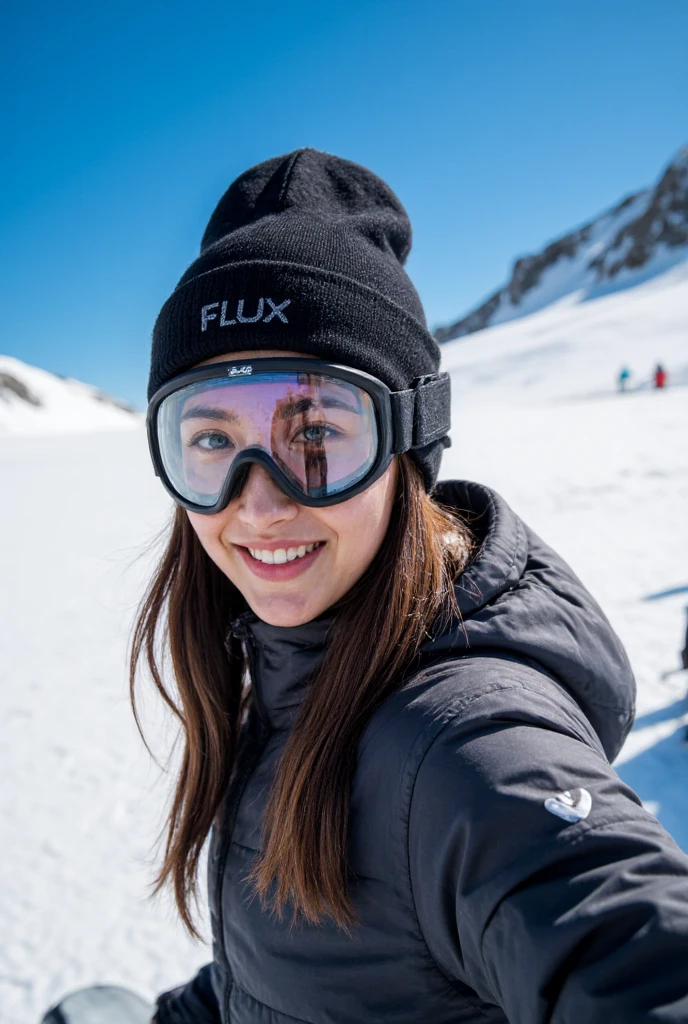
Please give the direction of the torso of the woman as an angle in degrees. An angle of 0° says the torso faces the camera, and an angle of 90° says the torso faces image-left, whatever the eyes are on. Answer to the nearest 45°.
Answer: approximately 45°
